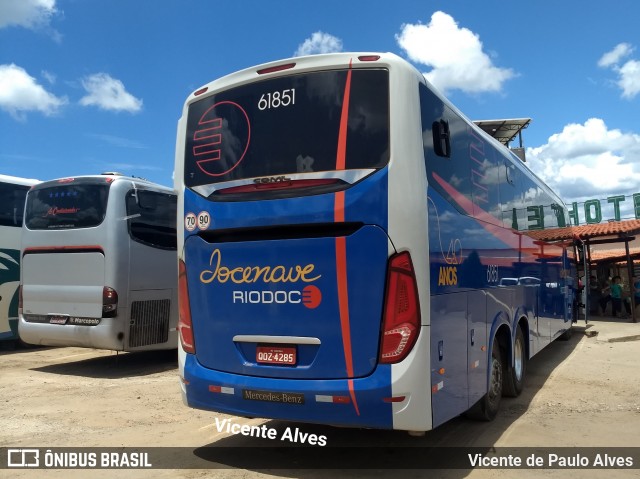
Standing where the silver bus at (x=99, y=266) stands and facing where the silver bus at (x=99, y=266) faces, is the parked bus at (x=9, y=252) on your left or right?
on your left

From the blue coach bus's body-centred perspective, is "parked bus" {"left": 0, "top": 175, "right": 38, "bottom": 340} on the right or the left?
on its left

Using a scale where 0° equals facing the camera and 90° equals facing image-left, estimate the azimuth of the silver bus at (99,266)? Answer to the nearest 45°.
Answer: approximately 225°

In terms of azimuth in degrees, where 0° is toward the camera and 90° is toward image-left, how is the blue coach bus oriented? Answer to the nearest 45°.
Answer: approximately 225°

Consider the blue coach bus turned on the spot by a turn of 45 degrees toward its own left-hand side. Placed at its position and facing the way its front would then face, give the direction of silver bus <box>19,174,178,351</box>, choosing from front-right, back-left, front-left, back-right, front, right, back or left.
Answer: front-left
